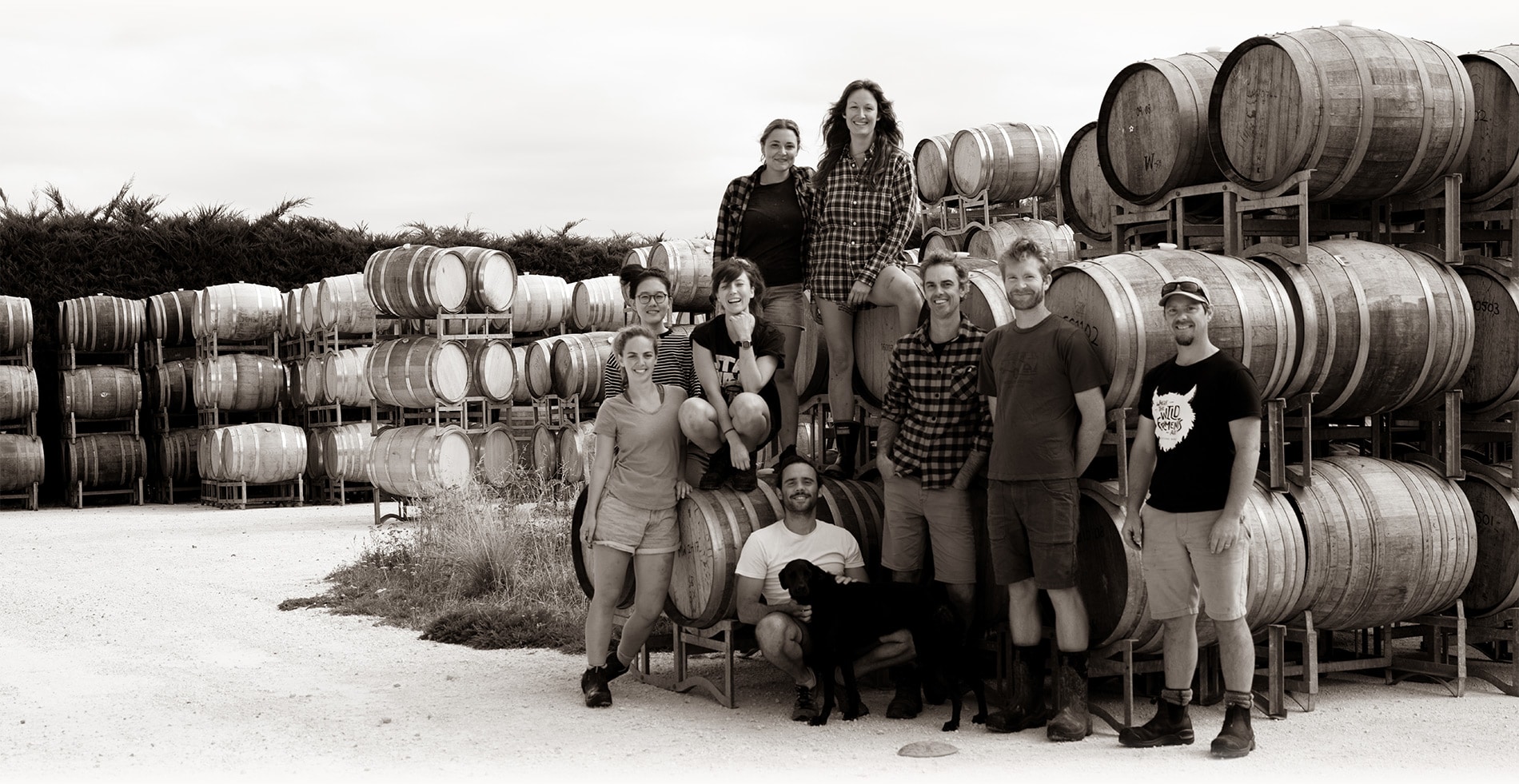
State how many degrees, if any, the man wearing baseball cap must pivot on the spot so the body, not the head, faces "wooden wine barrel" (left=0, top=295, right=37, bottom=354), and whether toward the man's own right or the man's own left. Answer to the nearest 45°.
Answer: approximately 90° to the man's own right

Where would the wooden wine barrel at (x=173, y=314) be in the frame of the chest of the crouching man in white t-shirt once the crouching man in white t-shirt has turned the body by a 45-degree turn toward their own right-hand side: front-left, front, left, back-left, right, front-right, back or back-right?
right

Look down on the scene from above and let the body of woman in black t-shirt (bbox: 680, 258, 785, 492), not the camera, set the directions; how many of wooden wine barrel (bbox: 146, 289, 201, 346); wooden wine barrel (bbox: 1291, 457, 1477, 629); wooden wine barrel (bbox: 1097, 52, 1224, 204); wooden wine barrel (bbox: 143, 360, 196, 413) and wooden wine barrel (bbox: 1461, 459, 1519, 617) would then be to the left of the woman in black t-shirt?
3

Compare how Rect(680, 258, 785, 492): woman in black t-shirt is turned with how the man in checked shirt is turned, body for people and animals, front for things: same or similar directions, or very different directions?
same or similar directions

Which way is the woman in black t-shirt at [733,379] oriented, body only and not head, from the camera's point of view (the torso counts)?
toward the camera

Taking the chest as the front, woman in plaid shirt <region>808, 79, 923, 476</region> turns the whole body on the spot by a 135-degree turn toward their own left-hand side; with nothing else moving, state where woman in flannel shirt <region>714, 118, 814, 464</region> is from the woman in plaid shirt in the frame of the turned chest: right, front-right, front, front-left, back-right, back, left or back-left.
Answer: left

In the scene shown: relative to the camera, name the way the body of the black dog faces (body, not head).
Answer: to the viewer's left

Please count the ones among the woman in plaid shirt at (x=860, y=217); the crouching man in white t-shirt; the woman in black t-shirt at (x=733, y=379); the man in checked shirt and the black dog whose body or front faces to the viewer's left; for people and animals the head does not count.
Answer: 1

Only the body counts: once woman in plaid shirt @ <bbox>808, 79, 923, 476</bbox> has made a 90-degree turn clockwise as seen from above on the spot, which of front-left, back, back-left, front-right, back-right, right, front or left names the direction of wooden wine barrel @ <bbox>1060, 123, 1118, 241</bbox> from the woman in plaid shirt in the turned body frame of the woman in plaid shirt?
back-right

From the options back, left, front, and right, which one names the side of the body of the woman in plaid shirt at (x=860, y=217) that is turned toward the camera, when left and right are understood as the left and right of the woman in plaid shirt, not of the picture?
front

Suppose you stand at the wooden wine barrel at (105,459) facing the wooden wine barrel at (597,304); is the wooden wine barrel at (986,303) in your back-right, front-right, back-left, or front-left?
front-right

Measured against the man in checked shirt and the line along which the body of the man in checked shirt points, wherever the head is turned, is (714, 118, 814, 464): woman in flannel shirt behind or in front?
behind

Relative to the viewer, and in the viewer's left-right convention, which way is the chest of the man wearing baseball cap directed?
facing the viewer and to the left of the viewer

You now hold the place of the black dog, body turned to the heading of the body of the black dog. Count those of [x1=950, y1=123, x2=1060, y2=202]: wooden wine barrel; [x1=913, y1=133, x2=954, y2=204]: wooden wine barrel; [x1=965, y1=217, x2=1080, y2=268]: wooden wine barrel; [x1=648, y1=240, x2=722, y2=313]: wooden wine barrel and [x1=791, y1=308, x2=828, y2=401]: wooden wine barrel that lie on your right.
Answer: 5

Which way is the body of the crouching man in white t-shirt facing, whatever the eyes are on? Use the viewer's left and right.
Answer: facing the viewer
